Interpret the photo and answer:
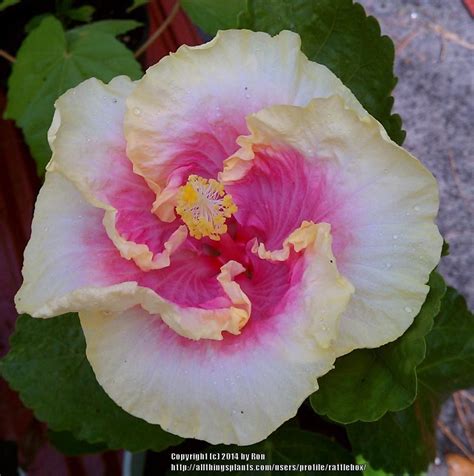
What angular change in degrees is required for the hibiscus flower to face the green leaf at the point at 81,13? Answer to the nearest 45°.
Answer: approximately 135° to its right

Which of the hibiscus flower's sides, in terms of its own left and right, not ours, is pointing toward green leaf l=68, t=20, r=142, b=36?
back

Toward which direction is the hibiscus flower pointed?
toward the camera

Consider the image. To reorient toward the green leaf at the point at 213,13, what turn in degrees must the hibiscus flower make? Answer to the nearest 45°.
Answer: approximately 180°

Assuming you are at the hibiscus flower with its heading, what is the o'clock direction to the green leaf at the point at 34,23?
The green leaf is roughly at 5 o'clock from the hibiscus flower.
